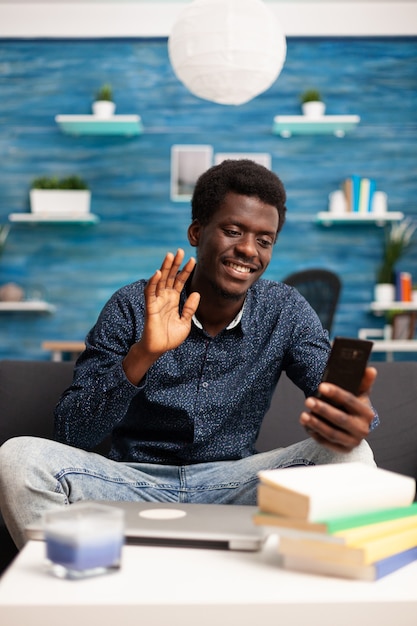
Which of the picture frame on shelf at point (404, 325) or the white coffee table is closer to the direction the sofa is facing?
the white coffee table

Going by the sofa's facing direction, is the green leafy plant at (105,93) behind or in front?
behind

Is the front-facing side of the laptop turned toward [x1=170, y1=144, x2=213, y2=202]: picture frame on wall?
yes

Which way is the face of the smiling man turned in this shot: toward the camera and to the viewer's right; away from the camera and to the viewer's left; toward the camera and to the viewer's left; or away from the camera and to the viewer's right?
toward the camera and to the viewer's right

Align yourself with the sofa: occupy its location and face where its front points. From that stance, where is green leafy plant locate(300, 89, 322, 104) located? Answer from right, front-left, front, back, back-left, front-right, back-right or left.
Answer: back

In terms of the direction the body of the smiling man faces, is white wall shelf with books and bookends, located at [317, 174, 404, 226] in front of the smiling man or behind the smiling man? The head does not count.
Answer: behind

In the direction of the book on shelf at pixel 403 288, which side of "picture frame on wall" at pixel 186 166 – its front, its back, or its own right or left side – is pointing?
left

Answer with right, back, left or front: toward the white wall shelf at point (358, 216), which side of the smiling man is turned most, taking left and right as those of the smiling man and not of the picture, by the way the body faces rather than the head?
back

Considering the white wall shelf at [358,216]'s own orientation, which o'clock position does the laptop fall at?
The laptop is roughly at 12 o'clock from the white wall shelf.

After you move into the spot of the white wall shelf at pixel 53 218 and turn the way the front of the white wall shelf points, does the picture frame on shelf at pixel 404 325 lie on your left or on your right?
on your left

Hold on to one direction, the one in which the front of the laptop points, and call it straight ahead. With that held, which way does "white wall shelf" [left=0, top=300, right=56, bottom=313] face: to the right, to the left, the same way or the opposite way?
the opposite way

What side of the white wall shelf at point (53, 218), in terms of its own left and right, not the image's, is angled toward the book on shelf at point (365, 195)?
left
